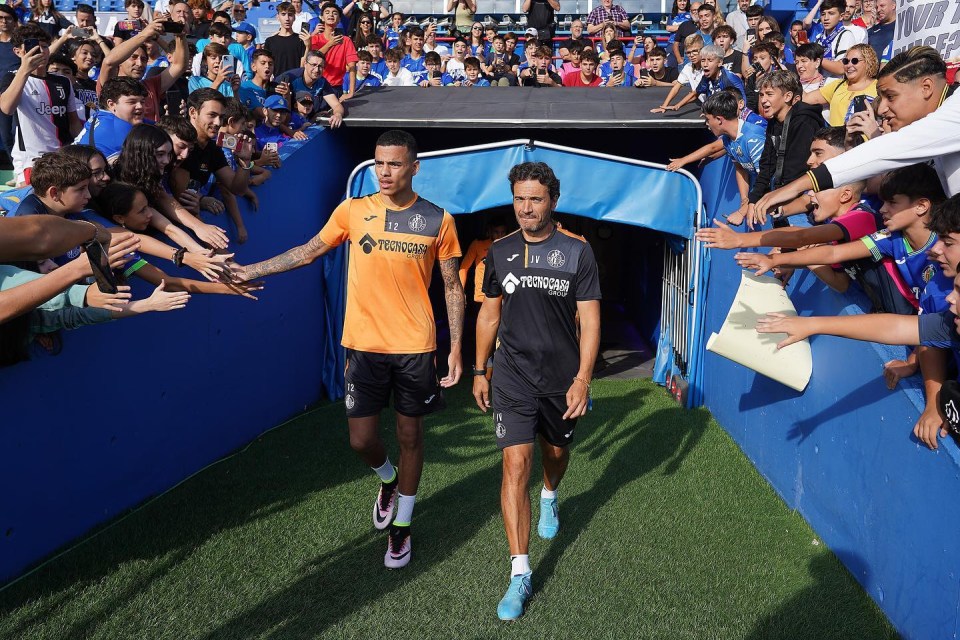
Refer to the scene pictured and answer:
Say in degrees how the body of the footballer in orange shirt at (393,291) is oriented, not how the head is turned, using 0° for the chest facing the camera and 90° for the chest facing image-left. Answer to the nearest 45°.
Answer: approximately 0°

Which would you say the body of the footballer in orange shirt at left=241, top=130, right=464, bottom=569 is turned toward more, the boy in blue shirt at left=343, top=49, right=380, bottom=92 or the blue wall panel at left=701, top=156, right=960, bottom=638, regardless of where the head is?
the blue wall panel

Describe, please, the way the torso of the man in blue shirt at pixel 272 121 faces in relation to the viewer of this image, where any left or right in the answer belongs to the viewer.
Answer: facing the viewer and to the right of the viewer

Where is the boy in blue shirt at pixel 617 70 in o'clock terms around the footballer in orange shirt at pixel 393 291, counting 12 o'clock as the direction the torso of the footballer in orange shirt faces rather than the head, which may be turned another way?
The boy in blue shirt is roughly at 7 o'clock from the footballer in orange shirt.

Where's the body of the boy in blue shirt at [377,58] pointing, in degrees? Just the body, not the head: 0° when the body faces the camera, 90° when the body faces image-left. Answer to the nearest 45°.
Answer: approximately 0°

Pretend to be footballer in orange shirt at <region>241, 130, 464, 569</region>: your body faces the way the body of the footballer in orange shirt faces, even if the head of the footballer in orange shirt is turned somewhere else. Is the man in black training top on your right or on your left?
on your left

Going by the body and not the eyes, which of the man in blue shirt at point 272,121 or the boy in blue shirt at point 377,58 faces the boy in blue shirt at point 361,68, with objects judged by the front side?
the boy in blue shirt at point 377,58

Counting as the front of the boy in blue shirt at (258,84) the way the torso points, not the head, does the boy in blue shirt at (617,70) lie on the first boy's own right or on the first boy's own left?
on the first boy's own left

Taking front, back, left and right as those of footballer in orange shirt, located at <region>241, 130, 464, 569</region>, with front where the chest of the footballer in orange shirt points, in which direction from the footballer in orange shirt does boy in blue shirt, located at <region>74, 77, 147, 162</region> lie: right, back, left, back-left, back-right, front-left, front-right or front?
back-right

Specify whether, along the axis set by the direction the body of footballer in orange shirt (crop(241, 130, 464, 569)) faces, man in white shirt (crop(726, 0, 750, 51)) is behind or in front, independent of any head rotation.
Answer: behind

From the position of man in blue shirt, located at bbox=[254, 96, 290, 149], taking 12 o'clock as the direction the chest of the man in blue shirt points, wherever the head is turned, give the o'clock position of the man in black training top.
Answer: The man in black training top is roughly at 1 o'clock from the man in blue shirt.

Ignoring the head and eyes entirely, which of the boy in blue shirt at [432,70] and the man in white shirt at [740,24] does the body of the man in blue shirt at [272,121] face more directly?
the man in white shirt

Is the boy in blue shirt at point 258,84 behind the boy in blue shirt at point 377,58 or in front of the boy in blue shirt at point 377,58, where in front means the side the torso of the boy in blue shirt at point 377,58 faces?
in front

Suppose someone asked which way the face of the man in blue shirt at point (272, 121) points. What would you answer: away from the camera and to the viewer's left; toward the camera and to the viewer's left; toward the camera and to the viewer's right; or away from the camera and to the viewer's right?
toward the camera and to the viewer's right

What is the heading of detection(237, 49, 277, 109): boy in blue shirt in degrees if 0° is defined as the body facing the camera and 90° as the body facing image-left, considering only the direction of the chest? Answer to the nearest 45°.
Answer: approximately 315°
